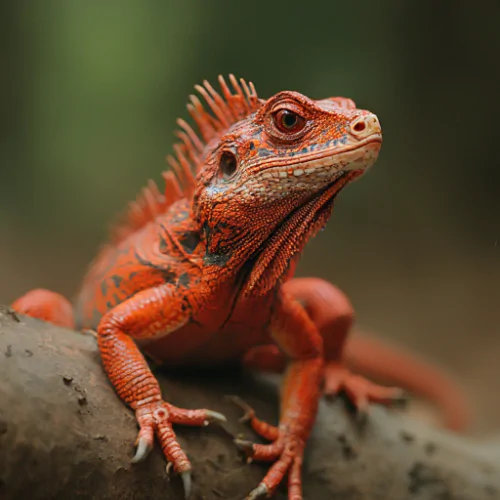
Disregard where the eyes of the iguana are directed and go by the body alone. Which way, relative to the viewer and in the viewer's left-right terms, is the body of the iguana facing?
facing the viewer and to the right of the viewer
